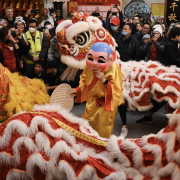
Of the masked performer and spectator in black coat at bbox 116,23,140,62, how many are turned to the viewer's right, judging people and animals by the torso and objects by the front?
0

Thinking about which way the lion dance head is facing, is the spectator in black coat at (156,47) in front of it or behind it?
behind

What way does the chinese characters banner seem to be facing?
toward the camera

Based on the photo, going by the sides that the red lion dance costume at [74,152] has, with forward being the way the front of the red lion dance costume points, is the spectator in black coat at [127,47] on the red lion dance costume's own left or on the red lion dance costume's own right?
on the red lion dance costume's own right

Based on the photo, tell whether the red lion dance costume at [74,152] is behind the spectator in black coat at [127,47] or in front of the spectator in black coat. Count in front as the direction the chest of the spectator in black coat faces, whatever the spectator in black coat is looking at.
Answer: in front

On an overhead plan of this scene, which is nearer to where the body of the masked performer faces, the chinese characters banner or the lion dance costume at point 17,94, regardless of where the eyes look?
the lion dance costume

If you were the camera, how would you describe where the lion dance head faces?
facing the viewer and to the left of the viewer
